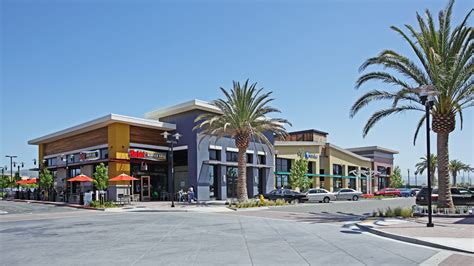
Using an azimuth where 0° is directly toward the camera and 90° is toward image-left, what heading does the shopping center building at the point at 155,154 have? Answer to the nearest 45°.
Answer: approximately 315°

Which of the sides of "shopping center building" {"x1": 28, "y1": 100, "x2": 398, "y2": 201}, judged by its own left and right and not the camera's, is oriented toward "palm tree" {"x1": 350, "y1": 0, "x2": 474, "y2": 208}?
front

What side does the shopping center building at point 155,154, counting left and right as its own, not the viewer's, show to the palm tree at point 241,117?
front

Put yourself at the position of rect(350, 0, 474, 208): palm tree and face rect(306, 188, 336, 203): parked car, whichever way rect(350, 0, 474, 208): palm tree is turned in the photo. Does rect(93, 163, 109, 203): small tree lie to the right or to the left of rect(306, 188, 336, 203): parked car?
left
